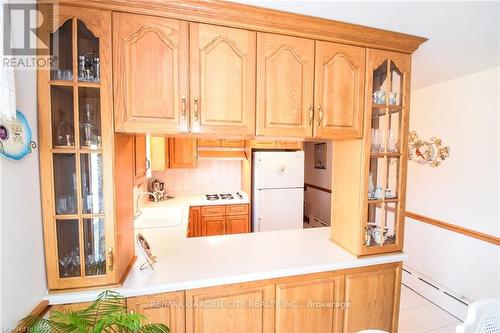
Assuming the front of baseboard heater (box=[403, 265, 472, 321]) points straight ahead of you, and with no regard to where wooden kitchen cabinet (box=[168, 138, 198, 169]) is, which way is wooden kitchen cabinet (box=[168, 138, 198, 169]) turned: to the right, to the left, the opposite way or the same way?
to the left

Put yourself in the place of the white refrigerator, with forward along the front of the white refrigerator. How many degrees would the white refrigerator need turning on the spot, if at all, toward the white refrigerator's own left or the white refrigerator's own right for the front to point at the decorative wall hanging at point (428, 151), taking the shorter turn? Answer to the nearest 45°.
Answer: approximately 45° to the white refrigerator's own left

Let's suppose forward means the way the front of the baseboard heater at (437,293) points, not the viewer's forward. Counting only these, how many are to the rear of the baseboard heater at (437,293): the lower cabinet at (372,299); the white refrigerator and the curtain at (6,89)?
0

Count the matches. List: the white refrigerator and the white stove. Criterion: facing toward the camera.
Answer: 2

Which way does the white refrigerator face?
toward the camera

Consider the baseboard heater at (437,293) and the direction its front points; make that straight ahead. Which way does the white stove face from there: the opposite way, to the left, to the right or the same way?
to the left

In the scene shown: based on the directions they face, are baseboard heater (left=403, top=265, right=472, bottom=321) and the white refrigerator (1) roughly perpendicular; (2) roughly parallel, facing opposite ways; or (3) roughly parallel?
roughly perpendicular

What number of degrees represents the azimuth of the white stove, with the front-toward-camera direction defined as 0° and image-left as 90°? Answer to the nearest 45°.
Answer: approximately 0°

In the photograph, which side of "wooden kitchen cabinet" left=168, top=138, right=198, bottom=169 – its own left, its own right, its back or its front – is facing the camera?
front

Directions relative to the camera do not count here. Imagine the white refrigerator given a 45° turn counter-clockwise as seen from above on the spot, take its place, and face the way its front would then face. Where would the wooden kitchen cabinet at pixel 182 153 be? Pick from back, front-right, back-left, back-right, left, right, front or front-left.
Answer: back-right

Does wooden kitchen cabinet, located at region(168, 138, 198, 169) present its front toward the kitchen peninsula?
yes

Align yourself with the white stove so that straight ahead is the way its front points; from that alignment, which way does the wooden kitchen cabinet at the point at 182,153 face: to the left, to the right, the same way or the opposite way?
the same way

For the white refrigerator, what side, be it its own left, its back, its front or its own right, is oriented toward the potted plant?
front

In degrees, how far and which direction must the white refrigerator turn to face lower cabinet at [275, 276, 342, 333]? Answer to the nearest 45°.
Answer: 0° — it already faces it

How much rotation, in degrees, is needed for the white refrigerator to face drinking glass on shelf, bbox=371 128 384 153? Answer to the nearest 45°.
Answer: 0° — it already faces it

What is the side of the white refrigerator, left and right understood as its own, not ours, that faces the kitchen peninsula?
front

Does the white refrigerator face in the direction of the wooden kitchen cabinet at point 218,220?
no
